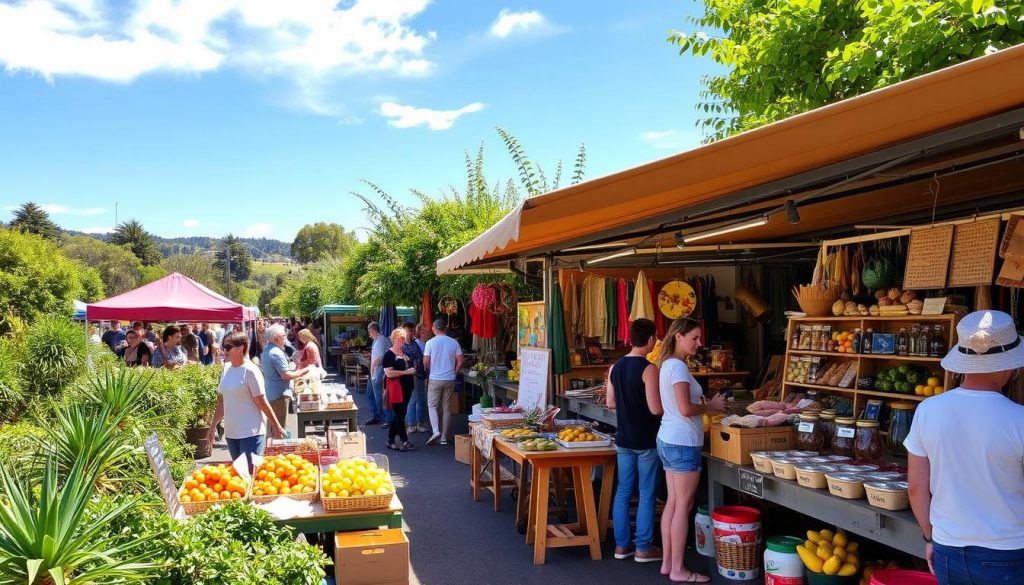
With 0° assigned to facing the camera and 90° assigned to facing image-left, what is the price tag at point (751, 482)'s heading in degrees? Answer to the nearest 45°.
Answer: approximately 45°

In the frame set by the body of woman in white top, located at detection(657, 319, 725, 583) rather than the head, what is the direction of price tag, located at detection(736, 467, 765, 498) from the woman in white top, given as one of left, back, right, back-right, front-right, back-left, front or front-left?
front-right

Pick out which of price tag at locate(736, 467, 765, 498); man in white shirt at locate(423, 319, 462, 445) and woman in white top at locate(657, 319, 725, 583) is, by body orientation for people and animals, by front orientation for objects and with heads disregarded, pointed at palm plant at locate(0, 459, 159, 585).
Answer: the price tag

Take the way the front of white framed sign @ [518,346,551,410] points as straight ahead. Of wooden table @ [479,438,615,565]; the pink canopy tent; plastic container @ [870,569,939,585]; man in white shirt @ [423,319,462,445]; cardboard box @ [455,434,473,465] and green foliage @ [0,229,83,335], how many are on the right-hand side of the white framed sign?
4

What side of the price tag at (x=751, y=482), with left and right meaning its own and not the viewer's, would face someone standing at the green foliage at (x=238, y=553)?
front

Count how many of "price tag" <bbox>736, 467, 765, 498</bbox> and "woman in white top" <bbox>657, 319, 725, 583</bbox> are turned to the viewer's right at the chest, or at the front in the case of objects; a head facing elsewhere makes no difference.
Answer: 1

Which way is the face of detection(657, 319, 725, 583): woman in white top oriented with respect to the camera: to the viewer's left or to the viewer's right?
to the viewer's right

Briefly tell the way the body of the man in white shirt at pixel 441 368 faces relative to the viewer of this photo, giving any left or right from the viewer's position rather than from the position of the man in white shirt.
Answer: facing away from the viewer

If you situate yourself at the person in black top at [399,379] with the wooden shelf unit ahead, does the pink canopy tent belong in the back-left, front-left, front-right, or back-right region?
back-right

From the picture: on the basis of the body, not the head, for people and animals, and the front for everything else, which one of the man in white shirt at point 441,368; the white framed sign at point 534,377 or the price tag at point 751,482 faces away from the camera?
the man in white shirt

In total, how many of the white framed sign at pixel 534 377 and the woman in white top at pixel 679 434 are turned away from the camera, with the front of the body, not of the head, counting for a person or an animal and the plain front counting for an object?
0

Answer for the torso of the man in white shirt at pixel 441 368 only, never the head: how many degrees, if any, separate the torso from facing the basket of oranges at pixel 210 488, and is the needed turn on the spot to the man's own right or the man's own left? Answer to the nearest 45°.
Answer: approximately 180°

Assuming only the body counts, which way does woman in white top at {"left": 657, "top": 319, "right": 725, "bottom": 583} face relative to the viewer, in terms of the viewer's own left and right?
facing to the right of the viewer

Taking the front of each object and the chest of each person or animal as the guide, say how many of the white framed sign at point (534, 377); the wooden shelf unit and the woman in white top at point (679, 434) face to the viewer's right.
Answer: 1

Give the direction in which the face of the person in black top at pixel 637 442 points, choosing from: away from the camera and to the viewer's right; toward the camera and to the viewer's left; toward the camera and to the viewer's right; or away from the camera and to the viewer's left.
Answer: away from the camera and to the viewer's right

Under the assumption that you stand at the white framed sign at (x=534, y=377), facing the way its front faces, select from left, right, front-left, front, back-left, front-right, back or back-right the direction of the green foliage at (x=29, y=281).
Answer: right

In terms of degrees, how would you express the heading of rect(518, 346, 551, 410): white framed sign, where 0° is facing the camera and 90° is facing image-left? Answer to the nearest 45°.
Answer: approximately 45°
